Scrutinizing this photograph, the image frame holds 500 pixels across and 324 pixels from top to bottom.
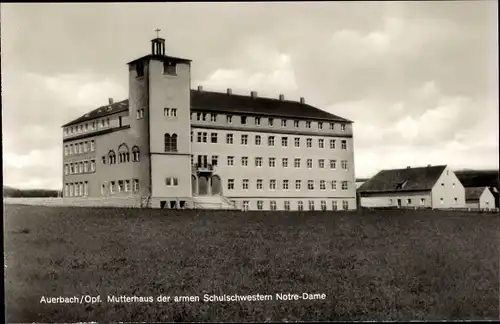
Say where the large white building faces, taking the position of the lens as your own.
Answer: facing the viewer and to the right of the viewer

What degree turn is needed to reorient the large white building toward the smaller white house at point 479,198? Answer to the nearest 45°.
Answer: approximately 45° to its left

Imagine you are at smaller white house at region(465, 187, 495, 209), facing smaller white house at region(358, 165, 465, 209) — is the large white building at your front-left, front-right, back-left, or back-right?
front-left

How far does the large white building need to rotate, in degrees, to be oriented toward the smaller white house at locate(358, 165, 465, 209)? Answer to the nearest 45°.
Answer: approximately 45° to its left
